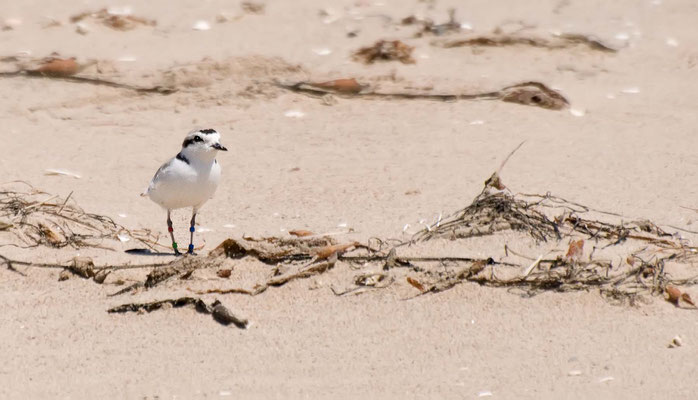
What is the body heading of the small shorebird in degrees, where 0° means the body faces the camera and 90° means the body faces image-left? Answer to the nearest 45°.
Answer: approximately 315°

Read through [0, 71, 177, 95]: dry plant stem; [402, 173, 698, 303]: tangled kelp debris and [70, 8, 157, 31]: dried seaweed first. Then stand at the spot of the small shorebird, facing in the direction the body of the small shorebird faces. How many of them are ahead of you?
1

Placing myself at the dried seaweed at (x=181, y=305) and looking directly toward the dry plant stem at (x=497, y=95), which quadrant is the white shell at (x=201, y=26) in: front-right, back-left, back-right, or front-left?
front-left

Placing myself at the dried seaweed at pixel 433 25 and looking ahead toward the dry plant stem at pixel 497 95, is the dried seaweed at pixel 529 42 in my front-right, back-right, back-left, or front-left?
front-left

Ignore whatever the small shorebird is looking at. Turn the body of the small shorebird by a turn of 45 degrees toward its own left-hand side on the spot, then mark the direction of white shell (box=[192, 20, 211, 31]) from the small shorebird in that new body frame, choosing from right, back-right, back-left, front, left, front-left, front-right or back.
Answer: left

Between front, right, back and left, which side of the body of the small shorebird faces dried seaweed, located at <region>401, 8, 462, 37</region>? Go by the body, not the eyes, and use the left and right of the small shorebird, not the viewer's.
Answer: left

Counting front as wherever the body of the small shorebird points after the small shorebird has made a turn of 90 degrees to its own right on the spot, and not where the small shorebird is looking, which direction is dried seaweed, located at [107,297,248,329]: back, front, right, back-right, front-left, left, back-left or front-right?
front-left

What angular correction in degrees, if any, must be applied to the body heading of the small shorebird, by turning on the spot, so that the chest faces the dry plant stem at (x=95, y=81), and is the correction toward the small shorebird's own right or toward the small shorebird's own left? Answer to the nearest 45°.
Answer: approximately 135° to the small shorebird's own left

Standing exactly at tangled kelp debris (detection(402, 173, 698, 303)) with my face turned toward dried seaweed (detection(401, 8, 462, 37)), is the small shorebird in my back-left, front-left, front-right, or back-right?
front-left

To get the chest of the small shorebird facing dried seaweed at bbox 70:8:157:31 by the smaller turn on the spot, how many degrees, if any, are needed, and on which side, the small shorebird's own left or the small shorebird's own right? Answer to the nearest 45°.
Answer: approximately 135° to the small shorebird's own left

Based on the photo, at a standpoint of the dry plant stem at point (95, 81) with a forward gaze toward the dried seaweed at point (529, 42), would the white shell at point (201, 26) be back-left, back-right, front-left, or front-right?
front-left

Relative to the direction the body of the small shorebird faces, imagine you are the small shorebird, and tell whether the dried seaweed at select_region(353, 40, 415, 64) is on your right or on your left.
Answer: on your left
